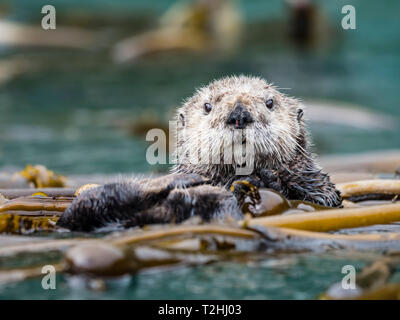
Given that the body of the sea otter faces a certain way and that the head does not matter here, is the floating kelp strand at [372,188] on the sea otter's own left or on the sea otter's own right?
on the sea otter's own left

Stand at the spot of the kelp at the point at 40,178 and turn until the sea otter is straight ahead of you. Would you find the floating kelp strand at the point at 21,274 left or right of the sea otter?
right

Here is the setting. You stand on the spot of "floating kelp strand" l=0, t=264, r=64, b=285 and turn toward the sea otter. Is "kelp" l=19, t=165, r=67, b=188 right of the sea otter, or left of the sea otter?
left
